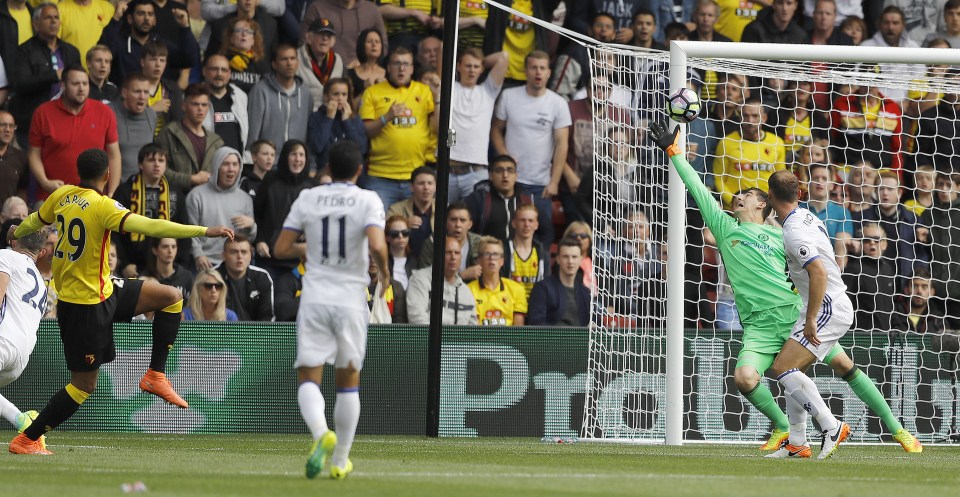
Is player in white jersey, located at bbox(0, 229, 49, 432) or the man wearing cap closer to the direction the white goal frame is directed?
the player in white jersey

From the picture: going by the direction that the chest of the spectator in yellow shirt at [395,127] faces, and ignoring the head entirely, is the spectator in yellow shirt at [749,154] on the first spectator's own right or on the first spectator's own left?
on the first spectator's own left

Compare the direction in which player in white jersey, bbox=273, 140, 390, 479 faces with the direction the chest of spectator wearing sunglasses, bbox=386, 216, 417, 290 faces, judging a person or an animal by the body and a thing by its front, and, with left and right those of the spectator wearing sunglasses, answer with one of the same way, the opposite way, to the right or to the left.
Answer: the opposite way

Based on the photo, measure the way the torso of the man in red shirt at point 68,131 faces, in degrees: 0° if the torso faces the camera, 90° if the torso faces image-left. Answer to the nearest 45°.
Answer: approximately 0°

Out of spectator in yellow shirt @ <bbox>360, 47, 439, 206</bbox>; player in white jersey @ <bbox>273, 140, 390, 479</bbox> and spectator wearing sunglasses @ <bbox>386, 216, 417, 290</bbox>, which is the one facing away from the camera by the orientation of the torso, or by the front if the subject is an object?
the player in white jersey

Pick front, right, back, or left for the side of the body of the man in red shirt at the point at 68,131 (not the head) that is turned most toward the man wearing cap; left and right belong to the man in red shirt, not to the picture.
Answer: left
